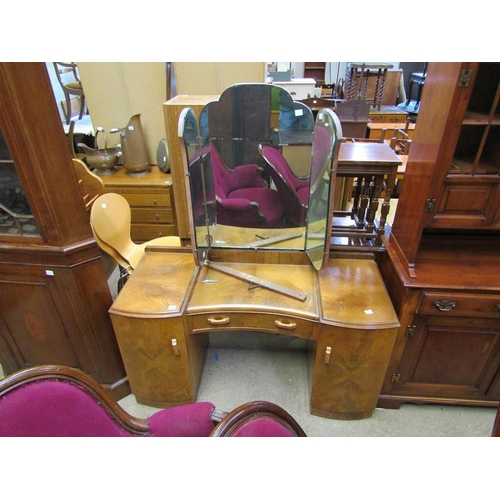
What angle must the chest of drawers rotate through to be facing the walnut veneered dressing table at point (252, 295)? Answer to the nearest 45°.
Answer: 0° — it already faces it

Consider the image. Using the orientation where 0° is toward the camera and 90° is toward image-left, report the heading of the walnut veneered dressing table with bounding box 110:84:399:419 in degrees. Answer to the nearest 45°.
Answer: approximately 0°

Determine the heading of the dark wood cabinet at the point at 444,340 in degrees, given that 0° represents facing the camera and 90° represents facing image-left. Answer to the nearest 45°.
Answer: approximately 0°

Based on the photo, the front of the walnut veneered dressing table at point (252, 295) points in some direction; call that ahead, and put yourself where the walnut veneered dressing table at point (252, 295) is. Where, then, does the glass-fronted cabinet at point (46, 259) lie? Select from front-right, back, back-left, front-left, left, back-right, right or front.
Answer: right

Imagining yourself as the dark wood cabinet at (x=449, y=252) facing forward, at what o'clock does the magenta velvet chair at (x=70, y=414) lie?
The magenta velvet chair is roughly at 1 o'clock from the dark wood cabinet.

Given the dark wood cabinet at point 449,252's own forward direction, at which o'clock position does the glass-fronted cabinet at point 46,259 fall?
The glass-fronted cabinet is roughly at 2 o'clock from the dark wood cabinet.

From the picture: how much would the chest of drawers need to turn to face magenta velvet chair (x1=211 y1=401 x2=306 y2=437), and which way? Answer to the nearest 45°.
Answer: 0° — it already faces it

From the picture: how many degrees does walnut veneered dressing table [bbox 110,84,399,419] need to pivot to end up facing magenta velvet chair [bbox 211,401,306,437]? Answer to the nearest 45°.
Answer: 0° — it already faces it

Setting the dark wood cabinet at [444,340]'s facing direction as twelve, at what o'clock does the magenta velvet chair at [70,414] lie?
The magenta velvet chair is roughly at 1 o'clock from the dark wood cabinet.

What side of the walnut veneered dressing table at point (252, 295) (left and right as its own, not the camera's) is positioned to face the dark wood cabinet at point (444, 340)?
left

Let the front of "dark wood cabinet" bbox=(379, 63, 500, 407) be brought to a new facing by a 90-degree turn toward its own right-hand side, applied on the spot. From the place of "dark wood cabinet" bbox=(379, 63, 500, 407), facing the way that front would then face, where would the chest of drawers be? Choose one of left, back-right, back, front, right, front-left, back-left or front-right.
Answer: front
